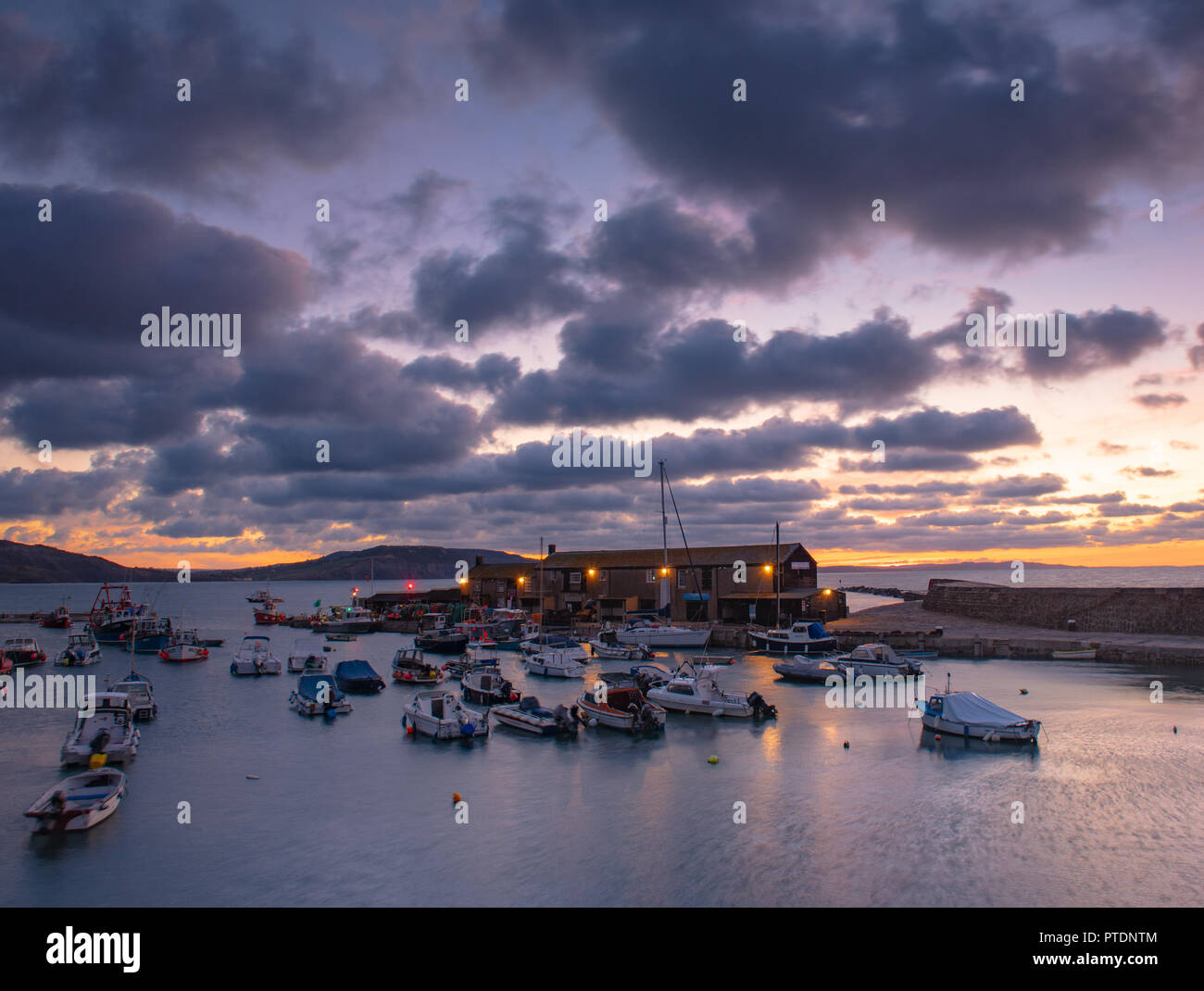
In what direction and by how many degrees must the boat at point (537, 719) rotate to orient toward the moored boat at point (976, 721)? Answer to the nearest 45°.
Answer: approximately 135° to its right

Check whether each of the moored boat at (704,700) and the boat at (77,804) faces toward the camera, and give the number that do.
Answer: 0

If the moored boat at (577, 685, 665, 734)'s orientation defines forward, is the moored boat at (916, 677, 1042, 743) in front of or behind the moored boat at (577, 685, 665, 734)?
behind

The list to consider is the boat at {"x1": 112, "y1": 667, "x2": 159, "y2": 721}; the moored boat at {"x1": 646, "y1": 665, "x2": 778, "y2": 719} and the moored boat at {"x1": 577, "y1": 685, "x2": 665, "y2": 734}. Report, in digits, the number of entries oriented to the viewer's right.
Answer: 0

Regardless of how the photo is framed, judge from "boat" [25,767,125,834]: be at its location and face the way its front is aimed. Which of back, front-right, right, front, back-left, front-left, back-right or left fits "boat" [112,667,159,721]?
front-left
